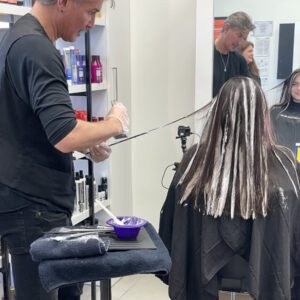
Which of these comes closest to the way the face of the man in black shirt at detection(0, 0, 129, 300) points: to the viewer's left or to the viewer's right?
to the viewer's right

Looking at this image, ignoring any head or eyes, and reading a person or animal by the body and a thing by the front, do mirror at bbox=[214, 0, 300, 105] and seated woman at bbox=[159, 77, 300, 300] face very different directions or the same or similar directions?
very different directions

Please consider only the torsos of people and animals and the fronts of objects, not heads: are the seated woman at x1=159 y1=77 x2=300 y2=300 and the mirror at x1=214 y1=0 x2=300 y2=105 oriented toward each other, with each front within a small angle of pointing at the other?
yes

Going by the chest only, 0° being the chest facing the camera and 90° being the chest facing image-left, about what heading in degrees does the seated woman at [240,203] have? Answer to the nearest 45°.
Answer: approximately 180°

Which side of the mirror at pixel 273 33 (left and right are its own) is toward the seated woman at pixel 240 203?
front

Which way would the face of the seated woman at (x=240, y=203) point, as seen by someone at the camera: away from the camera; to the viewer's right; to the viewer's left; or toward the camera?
away from the camera

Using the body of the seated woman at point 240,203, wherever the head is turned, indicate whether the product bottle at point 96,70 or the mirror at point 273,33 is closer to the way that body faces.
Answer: the mirror

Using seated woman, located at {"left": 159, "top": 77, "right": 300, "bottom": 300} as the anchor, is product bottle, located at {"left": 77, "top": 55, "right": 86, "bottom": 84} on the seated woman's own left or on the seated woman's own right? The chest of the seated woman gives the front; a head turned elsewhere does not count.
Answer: on the seated woman's own left

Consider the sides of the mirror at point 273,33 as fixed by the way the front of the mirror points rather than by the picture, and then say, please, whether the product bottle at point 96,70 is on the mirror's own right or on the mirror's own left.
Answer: on the mirror's own right

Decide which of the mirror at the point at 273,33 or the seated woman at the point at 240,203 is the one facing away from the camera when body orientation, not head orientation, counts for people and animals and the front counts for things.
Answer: the seated woman

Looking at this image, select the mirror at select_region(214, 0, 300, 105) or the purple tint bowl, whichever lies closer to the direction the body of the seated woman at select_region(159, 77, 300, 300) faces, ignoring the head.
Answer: the mirror

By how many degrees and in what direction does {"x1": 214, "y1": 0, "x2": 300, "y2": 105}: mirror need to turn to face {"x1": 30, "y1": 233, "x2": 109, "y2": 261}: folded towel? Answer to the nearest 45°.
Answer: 0° — it already faces it

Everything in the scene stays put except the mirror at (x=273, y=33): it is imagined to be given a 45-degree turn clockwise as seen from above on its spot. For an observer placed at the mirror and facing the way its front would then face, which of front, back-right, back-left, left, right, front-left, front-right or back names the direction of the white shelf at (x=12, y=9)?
front

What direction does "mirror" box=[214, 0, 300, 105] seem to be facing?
toward the camera
